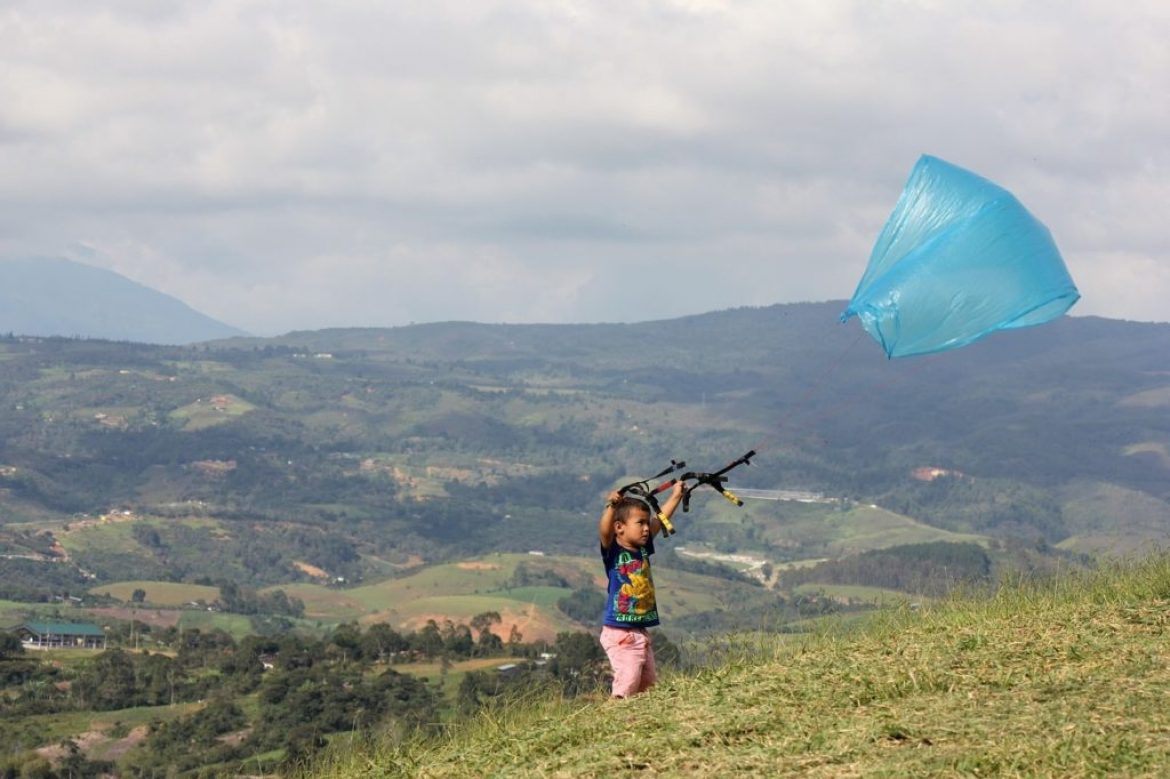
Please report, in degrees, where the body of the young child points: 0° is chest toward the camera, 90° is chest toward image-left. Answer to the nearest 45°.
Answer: approximately 315°

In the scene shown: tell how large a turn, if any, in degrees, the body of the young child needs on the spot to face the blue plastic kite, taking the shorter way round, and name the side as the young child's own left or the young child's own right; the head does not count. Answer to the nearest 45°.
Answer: approximately 90° to the young child's own left
